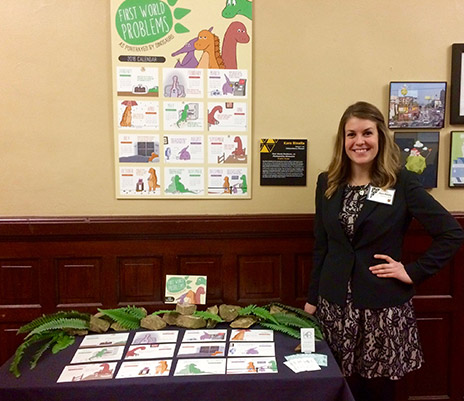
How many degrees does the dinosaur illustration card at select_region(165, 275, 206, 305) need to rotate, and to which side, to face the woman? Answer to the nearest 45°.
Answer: approximately 45° to its left

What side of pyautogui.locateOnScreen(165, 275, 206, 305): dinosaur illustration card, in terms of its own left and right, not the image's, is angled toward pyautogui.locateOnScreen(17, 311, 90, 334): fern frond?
right

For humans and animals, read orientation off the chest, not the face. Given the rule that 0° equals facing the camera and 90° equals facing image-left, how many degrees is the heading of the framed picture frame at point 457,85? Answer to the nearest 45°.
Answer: approximately 0°

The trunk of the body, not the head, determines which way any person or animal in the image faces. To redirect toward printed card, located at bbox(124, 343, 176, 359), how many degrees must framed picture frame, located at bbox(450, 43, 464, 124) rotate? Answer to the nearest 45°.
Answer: approximately 45° to its right
